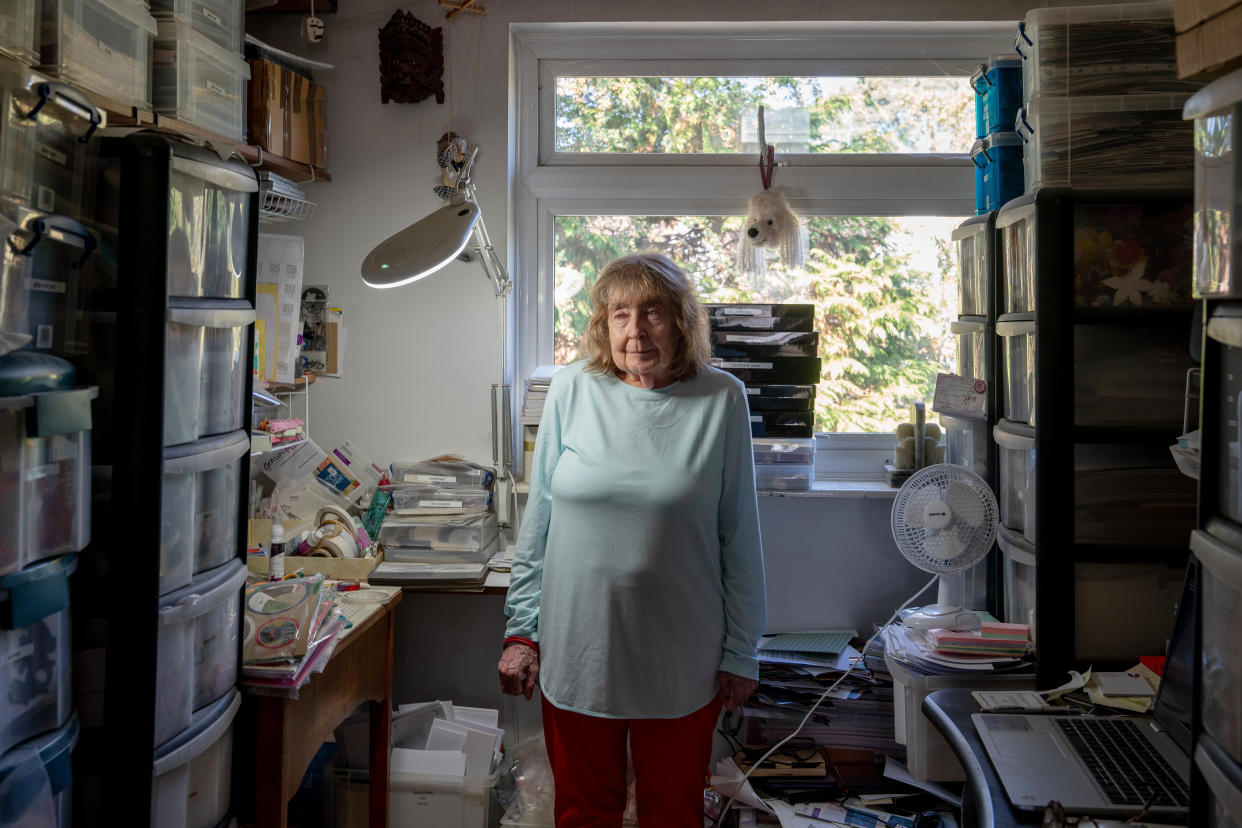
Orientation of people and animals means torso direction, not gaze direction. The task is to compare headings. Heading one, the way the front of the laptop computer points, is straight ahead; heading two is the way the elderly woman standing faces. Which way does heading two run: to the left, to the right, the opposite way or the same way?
to the left

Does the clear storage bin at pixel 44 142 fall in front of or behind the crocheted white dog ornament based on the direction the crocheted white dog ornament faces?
in front

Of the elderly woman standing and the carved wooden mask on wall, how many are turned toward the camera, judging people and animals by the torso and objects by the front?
2

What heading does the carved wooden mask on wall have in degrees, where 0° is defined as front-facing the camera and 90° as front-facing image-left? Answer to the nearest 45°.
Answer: approximately 0°

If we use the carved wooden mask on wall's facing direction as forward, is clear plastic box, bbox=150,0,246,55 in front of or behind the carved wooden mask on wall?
in front

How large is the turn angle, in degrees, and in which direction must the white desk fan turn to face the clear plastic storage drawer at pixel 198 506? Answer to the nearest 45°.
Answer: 0° — it already faces it

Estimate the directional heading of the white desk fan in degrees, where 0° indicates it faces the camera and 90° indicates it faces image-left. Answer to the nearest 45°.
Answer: approximately 45°

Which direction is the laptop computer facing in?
to the viewer's left
